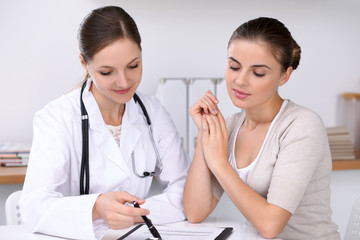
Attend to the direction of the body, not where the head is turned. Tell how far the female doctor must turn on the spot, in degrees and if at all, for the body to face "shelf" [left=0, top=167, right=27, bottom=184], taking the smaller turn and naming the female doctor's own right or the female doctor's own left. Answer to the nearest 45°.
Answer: approximately 180°

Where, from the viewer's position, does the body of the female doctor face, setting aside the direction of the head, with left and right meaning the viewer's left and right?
facing the viewer and to the right of the viewer

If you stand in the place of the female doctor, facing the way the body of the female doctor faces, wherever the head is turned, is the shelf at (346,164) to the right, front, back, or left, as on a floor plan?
left

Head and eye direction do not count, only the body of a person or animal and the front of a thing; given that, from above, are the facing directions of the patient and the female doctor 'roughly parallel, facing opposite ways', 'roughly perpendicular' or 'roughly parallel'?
roughly perpendicular

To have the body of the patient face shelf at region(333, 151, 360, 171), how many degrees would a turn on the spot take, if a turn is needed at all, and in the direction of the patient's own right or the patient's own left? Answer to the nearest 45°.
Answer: approximately 135° to the patient's own right

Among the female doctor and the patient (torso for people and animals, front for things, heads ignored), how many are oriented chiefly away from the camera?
0

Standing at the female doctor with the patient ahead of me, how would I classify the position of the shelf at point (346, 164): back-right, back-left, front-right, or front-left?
front-left

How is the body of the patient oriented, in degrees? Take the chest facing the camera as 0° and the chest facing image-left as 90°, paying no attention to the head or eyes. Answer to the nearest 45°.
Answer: approximately 45°

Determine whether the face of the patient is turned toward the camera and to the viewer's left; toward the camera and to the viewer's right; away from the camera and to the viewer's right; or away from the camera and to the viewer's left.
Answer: toward the camera and to the viewer's left

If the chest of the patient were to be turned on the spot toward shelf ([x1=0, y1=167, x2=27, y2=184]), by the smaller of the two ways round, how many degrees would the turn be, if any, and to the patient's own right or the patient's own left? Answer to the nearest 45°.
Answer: approximately 90° to the patient's own right
